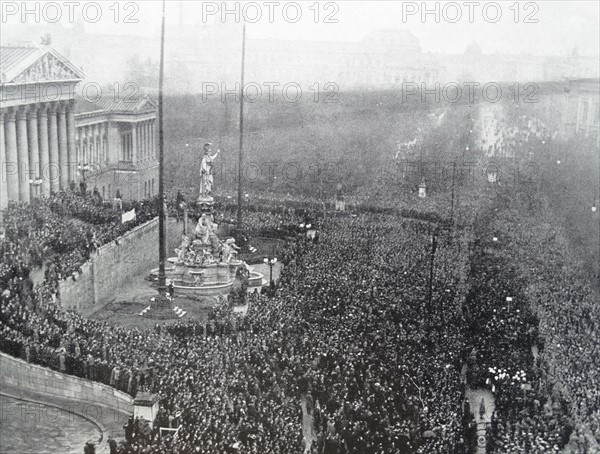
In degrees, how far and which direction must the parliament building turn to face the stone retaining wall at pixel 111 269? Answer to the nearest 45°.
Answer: approximately 45° to its right

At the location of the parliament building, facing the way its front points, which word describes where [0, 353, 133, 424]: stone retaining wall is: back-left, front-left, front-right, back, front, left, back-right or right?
front-right

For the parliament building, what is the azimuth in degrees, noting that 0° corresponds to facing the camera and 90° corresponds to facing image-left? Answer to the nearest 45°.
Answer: approximately 315°

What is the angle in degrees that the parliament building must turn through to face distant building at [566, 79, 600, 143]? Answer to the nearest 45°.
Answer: approximately 45° to its left

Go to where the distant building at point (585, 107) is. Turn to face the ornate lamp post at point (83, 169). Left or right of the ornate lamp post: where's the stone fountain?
left
